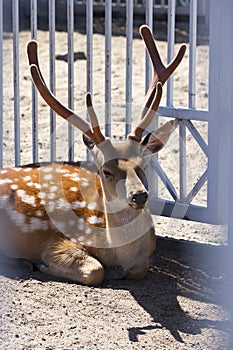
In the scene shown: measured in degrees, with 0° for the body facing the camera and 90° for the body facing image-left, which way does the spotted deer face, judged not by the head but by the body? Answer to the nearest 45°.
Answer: approximately 315°
